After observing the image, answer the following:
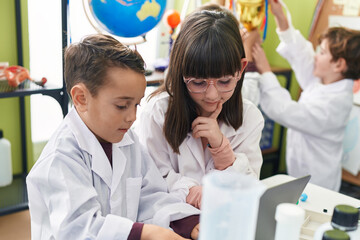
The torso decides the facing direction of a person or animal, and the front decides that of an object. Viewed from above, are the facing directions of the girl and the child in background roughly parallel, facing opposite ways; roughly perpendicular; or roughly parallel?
roughly perpendicular

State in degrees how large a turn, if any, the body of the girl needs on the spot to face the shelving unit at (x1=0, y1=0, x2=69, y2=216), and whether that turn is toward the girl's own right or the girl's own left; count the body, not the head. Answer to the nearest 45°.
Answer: approximately 135° to the girl's own right

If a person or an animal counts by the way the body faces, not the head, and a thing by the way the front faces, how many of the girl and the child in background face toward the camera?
1

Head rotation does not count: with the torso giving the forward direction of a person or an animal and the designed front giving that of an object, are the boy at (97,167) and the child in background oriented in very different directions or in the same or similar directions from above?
very different directions

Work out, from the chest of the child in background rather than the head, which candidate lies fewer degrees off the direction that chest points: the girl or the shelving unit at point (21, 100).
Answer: the shelving unit

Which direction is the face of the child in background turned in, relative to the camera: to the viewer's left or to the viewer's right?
to the viewer's left

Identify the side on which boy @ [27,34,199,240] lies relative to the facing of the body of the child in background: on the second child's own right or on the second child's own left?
on the second child's own left

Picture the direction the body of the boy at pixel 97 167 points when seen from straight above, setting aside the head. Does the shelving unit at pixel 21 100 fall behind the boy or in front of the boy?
behind

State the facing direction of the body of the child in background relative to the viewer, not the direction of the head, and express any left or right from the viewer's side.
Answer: facing to the left of the viewer

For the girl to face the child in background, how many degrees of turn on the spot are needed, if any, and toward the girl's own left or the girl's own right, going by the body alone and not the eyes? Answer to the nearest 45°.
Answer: approximately 135° to the girl's own left
